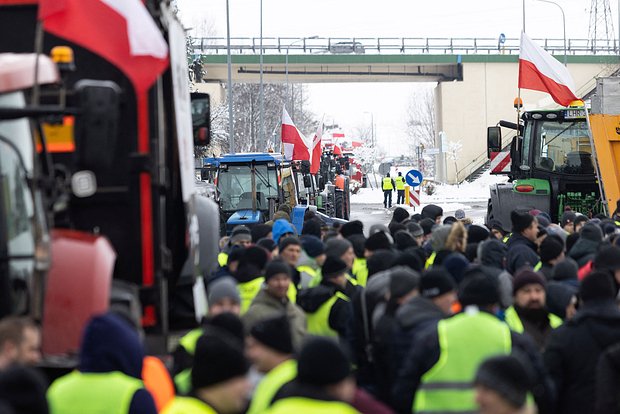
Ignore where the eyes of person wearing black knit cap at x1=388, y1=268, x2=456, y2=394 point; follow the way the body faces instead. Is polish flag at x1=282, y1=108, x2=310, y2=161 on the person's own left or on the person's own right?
on the person's own left

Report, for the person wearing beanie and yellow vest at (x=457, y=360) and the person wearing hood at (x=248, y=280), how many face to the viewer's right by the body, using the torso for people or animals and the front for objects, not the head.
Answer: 0

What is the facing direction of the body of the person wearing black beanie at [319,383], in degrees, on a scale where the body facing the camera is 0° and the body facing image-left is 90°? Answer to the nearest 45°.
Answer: approximately 225°

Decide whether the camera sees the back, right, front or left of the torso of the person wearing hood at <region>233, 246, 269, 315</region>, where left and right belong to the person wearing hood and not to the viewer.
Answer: back

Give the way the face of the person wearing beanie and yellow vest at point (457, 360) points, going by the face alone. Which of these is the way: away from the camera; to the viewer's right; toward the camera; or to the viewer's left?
away from the camera

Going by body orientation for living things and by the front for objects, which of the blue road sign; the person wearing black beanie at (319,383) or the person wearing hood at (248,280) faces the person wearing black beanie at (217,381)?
the blue road sign

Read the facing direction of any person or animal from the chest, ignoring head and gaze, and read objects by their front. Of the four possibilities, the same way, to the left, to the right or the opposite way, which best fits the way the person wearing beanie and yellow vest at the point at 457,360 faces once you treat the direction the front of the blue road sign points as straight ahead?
the opposite way

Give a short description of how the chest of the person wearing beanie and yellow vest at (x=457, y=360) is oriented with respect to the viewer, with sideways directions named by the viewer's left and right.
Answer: facing away from the viewer
